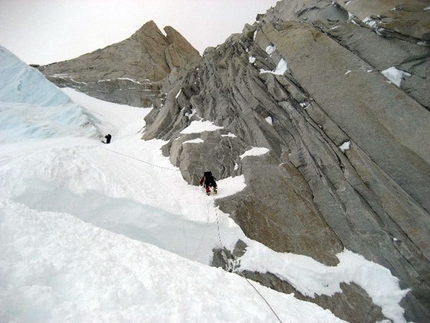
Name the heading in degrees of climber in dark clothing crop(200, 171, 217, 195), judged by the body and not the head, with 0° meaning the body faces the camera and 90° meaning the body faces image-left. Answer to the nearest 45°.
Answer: approximately 180°
